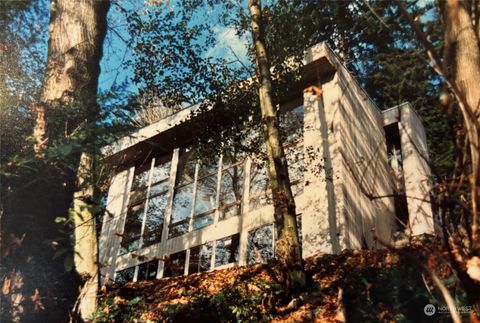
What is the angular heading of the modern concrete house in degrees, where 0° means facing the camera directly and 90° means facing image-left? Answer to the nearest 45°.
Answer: approximately 45°

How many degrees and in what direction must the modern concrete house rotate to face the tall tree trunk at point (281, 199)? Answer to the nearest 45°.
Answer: approximately 45° to its left

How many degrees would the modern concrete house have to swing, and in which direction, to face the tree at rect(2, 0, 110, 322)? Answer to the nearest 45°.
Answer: approximately 45° to its left

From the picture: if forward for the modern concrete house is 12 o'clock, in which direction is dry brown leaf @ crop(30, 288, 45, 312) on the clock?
The dry brown leaf is roughly at 11 o'clock from the modern concrete house.

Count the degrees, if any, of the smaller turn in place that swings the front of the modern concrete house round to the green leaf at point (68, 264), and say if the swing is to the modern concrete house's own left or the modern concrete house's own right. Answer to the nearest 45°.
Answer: approximately 45° to the modern concrete house's own left

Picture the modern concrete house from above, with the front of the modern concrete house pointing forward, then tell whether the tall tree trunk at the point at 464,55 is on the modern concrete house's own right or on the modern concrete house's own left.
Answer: on the modern concrete house's own left
